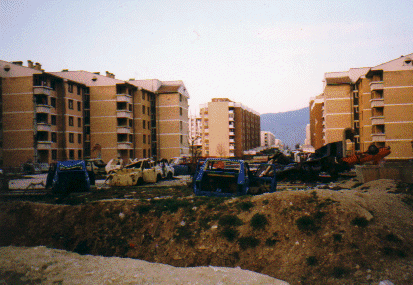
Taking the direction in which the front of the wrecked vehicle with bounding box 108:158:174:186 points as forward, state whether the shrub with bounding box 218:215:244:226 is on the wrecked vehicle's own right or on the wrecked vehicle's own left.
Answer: on the wrecked vehicle's own left

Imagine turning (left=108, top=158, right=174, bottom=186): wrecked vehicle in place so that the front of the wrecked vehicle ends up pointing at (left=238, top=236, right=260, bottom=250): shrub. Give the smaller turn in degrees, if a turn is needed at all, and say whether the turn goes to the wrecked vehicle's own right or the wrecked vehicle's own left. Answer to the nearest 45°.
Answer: approximately 45° to the wrecked vehicle's own left

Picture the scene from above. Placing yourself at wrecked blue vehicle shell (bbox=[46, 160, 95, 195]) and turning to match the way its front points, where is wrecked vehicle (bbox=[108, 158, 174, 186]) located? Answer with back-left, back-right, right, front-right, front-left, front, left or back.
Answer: front-right

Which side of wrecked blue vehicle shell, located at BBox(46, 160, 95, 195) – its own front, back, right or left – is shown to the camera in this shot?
back

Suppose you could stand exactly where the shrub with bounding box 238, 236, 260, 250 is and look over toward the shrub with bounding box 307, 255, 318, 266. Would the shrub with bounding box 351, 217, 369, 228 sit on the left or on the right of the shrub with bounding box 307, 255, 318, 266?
left

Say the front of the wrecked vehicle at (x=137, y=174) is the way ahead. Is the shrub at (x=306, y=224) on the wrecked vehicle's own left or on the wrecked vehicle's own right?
on the wrecked vehicle's own left

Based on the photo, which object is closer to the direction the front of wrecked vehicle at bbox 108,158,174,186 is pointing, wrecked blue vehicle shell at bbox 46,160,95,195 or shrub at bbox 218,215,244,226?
the wrecked blue vehicle shell

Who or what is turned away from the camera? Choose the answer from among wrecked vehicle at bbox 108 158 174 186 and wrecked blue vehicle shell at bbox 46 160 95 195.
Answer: wrecked blue vehicle shell at bbox 46 160 95 195

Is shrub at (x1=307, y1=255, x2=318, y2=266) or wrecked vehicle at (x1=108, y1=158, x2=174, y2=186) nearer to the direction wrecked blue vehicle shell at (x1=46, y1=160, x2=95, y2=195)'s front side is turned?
the wrecked vehicle

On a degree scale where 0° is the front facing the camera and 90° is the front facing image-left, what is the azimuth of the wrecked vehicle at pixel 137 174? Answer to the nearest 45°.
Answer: approximately 45°
